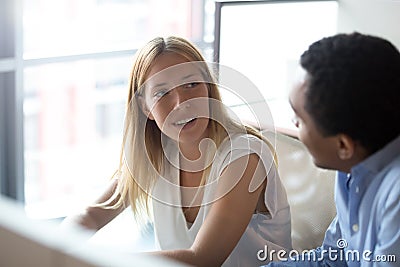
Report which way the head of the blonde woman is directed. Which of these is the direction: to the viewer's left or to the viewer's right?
to the viewer's right

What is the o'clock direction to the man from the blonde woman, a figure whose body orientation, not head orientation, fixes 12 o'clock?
The man is roughly at 10 o'clock from the blonde woman.

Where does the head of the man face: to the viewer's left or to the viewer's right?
to the viewer's left
